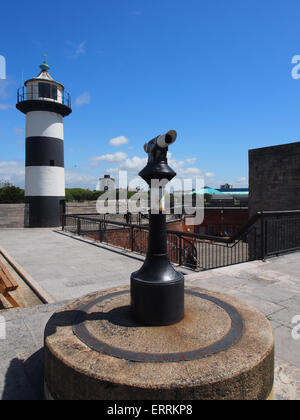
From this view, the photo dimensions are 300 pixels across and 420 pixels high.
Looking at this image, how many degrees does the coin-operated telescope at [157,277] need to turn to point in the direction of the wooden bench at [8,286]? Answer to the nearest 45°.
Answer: approximately 180°

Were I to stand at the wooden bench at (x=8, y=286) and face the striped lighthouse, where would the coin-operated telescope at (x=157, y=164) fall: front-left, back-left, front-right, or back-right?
back-right

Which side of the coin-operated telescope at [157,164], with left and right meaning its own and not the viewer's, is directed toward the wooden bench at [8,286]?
back
